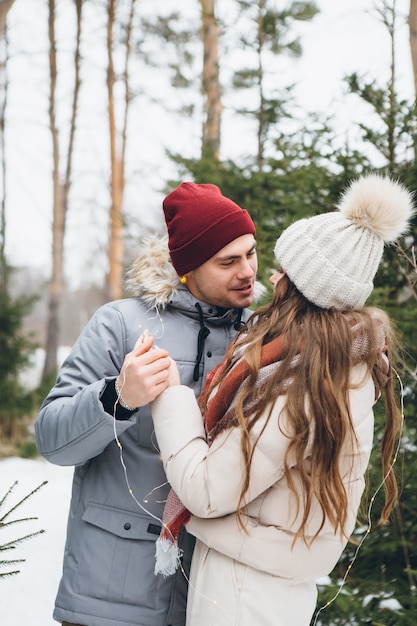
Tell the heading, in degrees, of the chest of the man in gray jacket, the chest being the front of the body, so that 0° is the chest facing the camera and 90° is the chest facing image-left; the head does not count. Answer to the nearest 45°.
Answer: approximately 315°

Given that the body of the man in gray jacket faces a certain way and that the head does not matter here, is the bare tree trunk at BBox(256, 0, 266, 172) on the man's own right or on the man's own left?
on the man's own left

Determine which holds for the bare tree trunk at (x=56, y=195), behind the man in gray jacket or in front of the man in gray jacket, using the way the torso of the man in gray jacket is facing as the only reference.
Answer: behind

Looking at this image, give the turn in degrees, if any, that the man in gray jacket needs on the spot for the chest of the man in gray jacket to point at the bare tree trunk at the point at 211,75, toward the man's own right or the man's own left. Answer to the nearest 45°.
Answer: approximately 135° to the man's own left

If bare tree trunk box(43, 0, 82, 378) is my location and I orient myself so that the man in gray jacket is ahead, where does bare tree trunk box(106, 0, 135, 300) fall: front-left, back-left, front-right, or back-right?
back-left

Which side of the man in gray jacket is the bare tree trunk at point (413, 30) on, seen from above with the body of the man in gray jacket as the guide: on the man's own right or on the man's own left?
on the man's own left

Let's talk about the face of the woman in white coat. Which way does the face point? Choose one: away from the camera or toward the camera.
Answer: away from the camera

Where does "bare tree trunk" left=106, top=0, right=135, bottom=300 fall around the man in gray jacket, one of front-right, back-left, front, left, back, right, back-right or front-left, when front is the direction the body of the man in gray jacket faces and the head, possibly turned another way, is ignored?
back-left
